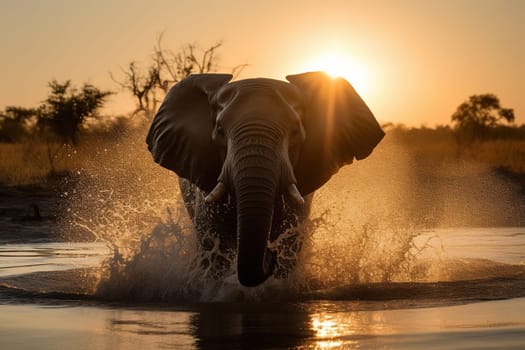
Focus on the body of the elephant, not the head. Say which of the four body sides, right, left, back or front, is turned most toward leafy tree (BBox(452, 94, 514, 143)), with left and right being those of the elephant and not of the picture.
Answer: back

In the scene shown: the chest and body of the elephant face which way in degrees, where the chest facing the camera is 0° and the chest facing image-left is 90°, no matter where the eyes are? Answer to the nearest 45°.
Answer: approximately 0°
